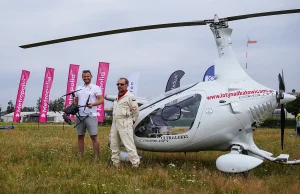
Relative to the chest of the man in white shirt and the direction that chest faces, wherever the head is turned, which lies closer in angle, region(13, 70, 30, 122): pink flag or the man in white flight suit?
the man in white flight suit

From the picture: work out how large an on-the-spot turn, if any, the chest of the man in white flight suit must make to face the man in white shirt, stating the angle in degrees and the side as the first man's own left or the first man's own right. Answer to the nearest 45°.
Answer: approximately 90° to the first man's own right

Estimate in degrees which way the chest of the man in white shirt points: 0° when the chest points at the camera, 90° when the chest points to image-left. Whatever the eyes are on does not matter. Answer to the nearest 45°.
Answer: approximately 0°

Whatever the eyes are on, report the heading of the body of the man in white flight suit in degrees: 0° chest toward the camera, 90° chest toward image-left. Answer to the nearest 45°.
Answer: approximately 45°

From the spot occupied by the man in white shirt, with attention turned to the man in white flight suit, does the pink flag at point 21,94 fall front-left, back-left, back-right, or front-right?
back-left

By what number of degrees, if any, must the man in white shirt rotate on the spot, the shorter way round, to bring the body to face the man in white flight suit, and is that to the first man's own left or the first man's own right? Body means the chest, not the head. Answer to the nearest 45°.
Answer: approximately 45° to the first man's own left

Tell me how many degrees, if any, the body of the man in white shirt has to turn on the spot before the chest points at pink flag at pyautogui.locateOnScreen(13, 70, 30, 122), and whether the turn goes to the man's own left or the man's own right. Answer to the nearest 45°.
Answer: approximately 180°
